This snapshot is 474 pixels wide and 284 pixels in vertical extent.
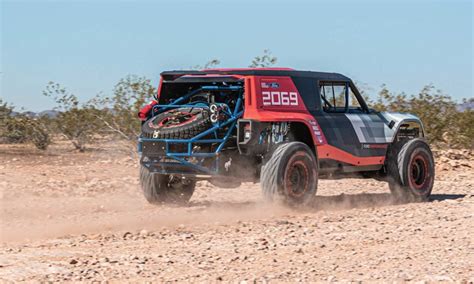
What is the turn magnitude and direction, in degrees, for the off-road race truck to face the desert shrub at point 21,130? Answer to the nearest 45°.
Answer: approximately 90° to its left

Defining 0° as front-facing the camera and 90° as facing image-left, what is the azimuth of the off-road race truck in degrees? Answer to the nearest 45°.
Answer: approximately 225°
